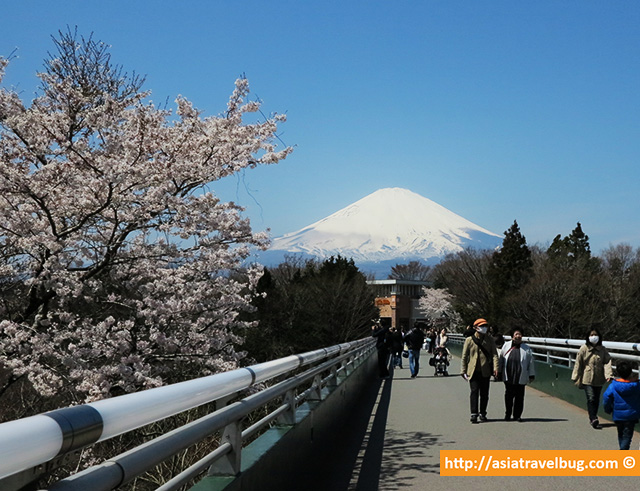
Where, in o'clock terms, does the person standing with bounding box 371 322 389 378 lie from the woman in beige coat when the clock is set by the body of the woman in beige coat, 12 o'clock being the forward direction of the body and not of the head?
The person standing is roughly at 5 o'clock from the woman in beige coat.

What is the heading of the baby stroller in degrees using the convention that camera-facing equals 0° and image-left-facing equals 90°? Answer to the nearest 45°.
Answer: approximately 0°

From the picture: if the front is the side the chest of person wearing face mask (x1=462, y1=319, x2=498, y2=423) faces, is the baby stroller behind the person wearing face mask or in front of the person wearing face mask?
behind

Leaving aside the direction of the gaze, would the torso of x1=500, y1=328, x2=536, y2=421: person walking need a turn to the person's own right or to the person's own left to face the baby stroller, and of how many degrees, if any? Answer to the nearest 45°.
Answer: approximately 180°

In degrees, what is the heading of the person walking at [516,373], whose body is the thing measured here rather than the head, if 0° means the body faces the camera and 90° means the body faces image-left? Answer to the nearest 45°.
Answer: approximately 0°

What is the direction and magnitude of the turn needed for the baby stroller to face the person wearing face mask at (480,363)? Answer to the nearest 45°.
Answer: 0° — it already faces them

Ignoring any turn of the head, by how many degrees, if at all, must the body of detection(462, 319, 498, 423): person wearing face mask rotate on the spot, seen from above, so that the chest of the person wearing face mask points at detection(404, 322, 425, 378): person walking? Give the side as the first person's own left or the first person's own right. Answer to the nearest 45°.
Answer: approximately 180°

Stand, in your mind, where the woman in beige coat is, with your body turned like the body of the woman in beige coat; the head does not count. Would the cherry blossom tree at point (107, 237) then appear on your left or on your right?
on your right
